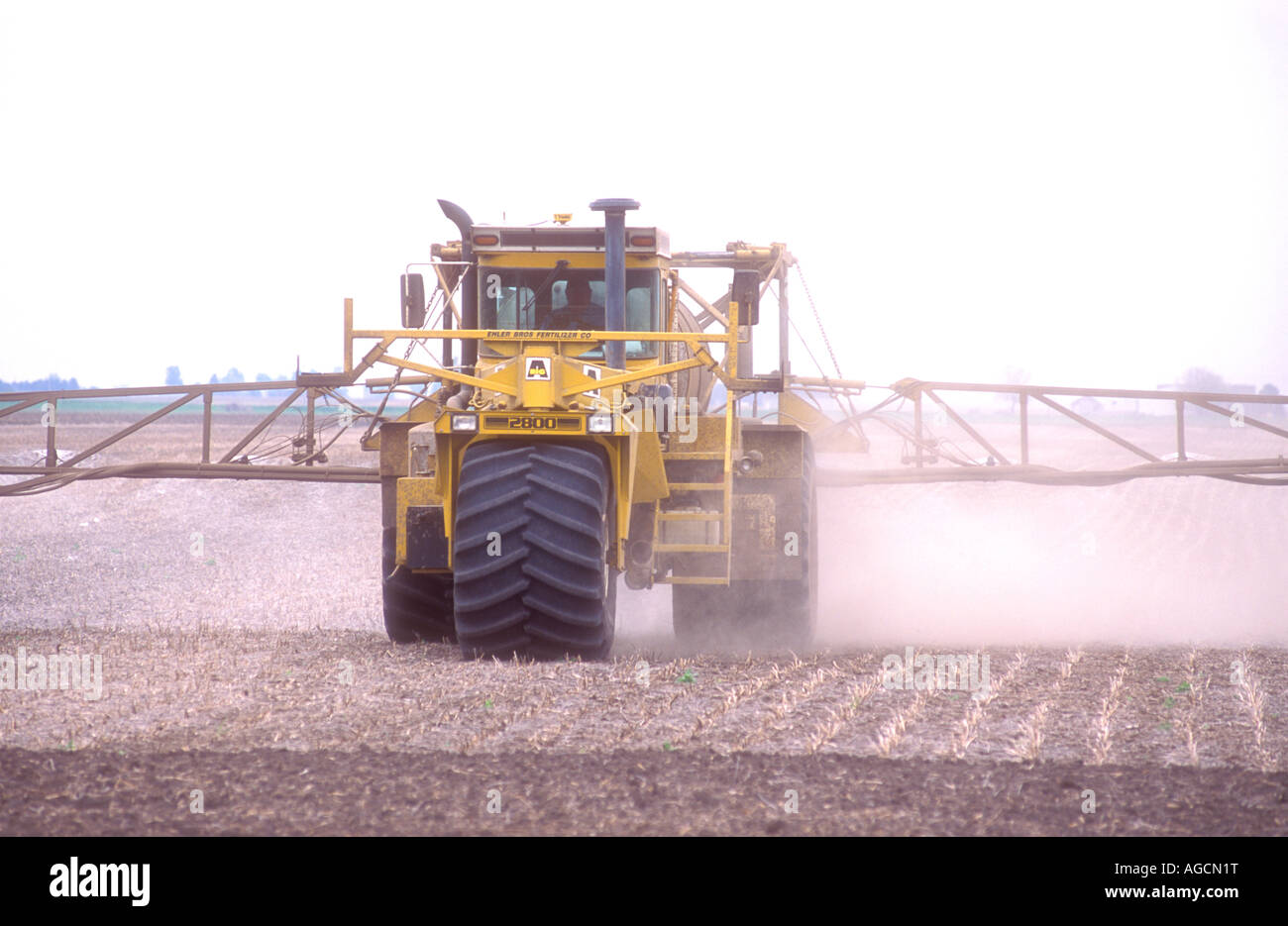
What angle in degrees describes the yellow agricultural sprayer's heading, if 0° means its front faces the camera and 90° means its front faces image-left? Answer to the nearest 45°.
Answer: approximately 0°
